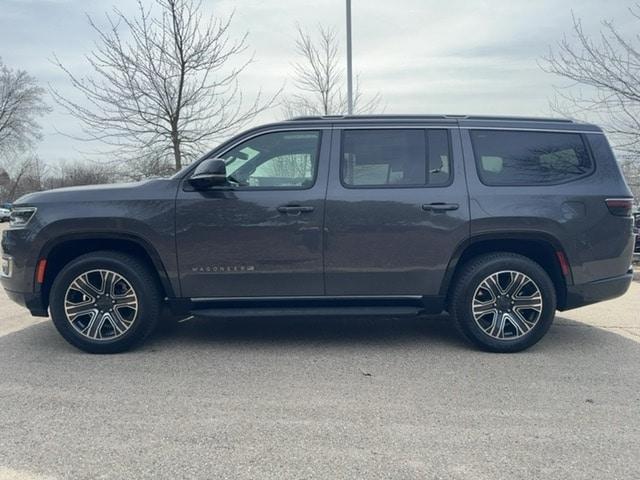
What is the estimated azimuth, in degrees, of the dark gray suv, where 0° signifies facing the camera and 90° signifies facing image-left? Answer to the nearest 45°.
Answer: approximately 90°
